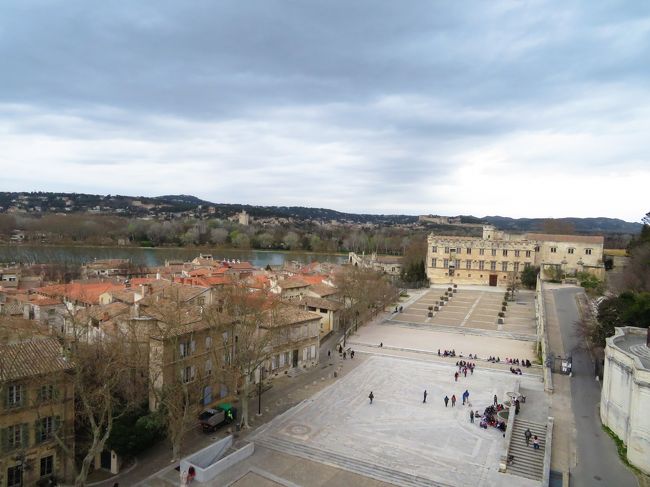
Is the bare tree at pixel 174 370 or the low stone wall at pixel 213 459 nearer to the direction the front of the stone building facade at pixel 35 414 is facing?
the low stone wall

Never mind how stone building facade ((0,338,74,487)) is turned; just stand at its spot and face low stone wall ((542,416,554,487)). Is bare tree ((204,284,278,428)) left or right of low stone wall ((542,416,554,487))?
left

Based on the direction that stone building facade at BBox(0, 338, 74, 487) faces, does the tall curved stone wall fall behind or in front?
in front

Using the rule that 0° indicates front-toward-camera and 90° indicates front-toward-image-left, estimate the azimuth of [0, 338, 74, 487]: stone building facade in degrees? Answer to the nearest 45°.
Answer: approximately 315°

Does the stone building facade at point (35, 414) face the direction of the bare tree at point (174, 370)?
no

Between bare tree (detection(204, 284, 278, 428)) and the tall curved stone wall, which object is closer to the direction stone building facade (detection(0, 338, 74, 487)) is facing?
the tall curved stone wall

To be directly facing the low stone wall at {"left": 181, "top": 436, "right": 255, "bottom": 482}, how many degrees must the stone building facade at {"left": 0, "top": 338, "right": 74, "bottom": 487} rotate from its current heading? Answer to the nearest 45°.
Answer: approximately 45° to its left

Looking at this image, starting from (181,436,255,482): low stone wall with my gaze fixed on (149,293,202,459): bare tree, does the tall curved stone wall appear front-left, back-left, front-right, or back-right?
back-right

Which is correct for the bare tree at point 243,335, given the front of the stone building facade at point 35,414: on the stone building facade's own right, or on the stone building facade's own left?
on the stone building facade's own left

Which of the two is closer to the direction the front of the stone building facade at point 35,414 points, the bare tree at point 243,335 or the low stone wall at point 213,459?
the low stone wall
